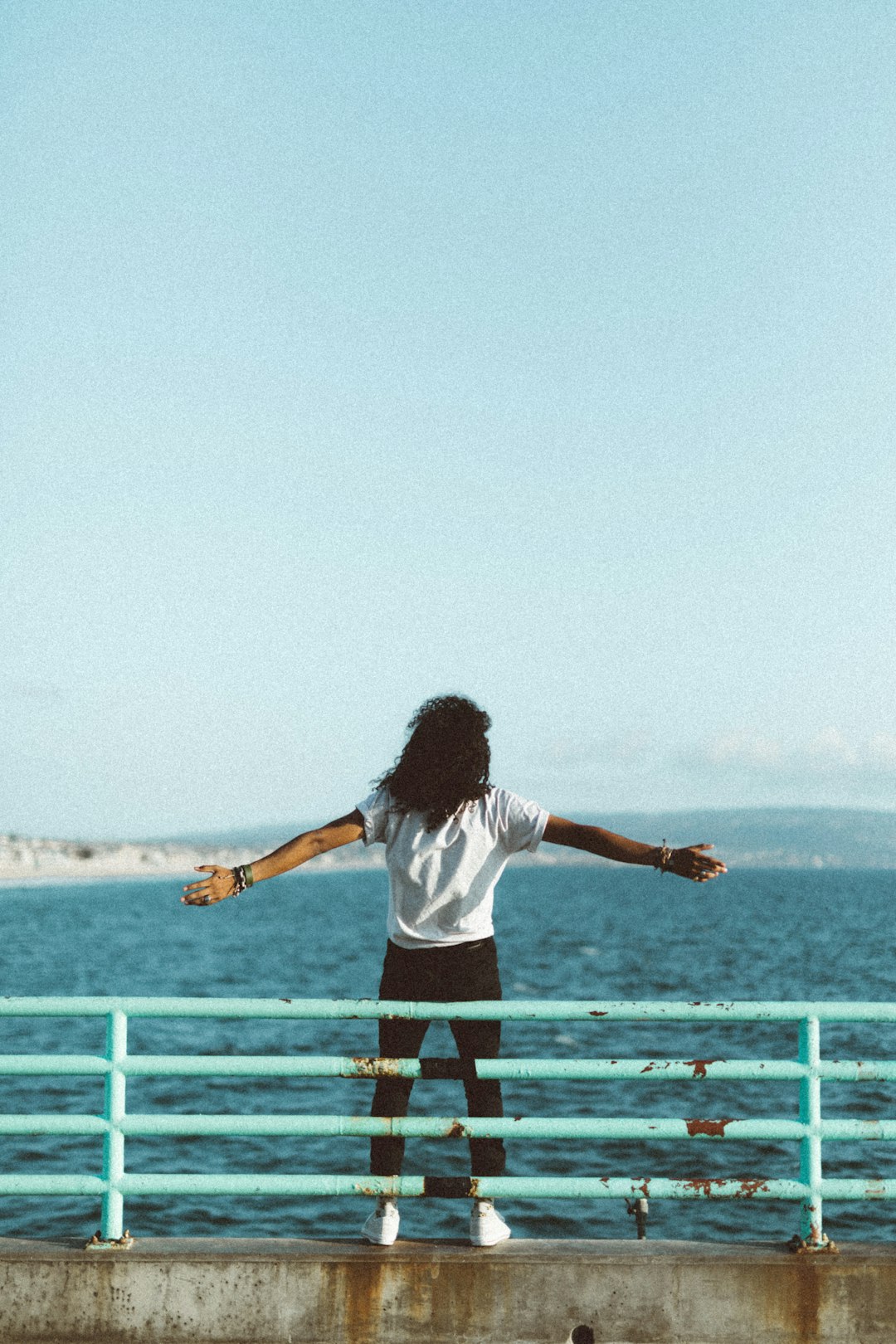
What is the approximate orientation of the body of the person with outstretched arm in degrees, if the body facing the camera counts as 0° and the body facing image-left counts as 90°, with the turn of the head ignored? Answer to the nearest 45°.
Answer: approximately 180°

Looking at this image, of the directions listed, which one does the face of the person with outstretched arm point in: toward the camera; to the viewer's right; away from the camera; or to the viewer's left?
away from the camera
